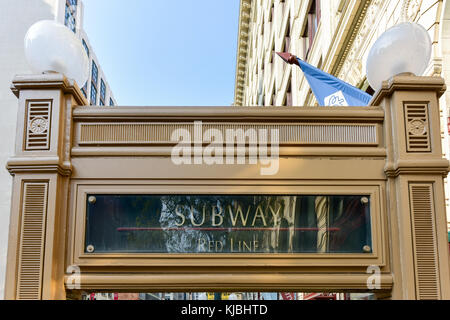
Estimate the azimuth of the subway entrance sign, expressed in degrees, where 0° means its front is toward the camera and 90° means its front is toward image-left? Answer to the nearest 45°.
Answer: approximately 0°

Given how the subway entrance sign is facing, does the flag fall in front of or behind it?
behind
